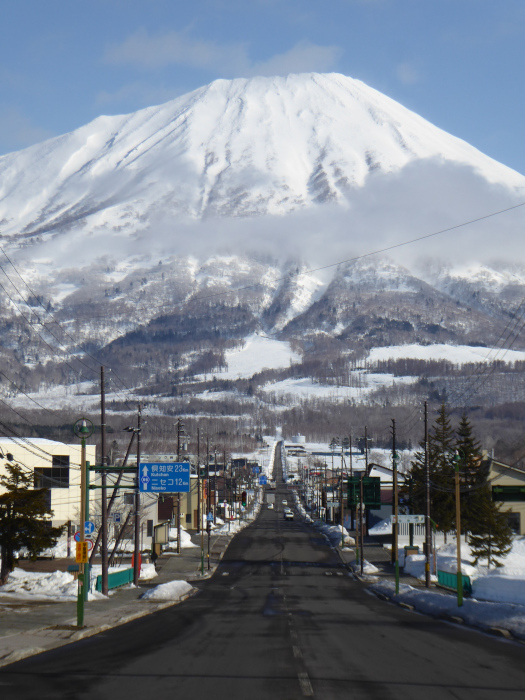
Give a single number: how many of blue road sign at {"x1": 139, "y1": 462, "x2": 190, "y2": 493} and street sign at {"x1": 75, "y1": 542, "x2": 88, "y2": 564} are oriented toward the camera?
2

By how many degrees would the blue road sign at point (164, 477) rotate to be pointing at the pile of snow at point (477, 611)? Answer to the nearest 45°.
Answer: approximately 45° to its left

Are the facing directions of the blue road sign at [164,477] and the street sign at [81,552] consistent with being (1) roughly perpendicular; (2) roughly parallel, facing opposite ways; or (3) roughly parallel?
roughly parallel

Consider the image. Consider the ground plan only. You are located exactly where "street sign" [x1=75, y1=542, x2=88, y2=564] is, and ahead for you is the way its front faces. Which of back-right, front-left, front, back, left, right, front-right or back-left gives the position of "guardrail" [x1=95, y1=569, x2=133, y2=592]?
back

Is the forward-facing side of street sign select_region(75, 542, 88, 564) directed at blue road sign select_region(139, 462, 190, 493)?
no

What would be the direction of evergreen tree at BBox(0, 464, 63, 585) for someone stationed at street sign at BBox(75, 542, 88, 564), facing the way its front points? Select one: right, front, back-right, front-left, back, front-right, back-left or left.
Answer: back

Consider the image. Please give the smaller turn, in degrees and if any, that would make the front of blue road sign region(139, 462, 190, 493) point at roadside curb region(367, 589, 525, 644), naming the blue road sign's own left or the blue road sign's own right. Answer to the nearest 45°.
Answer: approximately 45° to the blue road sign's own left

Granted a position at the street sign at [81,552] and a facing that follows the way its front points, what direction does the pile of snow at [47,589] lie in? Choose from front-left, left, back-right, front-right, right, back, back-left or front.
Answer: back

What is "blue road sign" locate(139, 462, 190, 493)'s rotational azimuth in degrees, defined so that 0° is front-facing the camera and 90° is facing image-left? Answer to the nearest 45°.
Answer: approximately 0°

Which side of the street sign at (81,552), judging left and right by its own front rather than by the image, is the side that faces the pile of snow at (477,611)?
left
